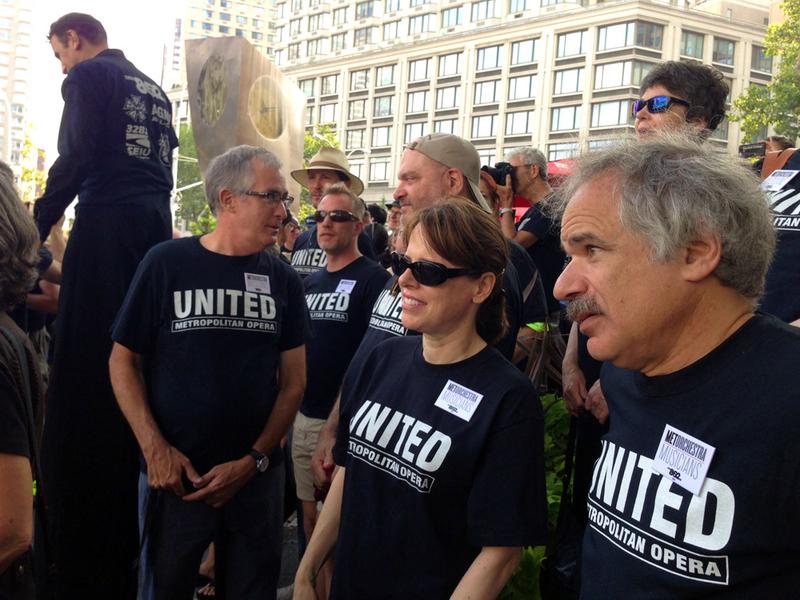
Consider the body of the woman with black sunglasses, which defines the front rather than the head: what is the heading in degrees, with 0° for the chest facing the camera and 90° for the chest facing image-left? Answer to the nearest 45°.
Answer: approximately 45°

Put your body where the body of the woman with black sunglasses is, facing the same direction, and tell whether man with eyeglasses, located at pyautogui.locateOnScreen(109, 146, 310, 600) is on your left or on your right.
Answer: on your right

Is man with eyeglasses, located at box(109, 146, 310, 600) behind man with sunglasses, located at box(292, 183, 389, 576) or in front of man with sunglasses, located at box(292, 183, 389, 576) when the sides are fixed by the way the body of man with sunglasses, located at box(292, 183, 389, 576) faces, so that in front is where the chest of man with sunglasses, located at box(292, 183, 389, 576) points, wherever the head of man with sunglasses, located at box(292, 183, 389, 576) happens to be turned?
in front

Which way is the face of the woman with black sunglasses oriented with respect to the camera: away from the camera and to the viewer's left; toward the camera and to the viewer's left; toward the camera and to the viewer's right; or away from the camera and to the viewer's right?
toward the camera and to the viewer's left

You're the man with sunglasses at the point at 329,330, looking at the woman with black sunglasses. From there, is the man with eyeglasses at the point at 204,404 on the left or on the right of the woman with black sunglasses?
right

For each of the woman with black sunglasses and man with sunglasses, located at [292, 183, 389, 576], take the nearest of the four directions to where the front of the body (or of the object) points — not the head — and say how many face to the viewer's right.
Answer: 0

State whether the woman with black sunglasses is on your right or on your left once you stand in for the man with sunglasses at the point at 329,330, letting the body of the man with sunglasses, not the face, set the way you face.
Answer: on your left

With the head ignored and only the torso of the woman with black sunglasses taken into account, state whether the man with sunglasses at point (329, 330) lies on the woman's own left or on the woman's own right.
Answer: on the woman's own right

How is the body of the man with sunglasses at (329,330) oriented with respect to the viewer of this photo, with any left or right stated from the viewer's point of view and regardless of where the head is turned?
facing the viewer and to the left of the viewer
